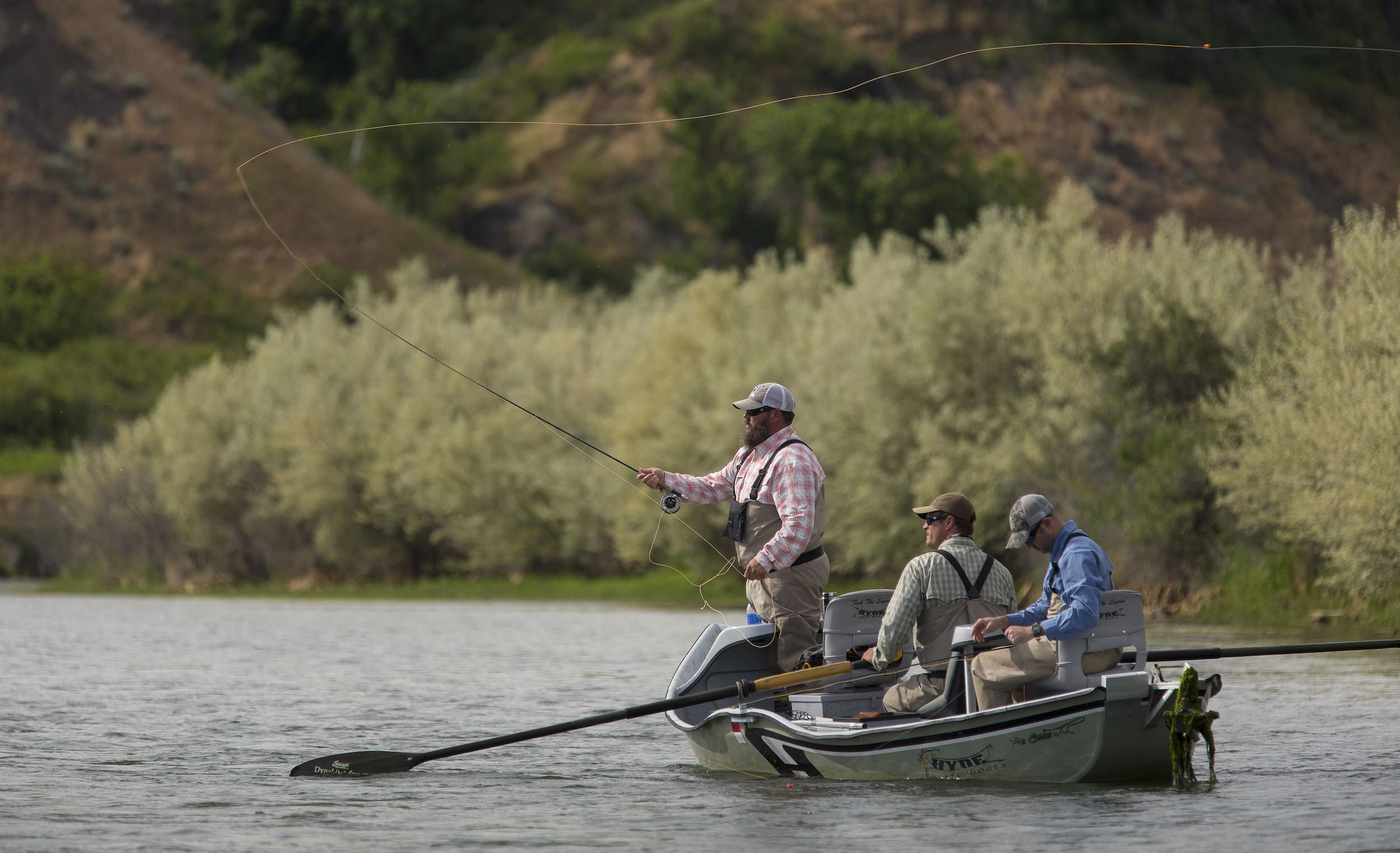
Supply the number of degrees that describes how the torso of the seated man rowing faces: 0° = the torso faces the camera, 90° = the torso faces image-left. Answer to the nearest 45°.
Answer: approximately 135°

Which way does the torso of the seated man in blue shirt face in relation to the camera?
to the viewer's left

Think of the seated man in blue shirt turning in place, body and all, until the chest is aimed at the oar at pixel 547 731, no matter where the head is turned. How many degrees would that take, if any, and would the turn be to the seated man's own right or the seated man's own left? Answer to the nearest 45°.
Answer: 0° — they already face it

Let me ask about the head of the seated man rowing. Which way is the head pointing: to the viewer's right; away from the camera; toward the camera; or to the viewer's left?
to the viewer's left

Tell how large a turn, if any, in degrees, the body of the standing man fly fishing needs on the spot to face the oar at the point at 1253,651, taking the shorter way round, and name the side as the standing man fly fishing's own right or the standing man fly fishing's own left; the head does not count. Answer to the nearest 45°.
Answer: approximately 180°

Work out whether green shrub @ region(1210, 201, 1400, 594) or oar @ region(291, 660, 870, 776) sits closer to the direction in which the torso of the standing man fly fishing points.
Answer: the oar

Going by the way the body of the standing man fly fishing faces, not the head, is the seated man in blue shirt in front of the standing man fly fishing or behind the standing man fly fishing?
behind

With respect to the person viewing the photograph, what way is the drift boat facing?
facing away from the viewer and to the left of the viewer

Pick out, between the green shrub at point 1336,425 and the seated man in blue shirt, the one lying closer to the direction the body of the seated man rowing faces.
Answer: the green shrub

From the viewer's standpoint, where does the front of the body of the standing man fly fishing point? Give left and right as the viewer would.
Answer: facing to the left of the viewer

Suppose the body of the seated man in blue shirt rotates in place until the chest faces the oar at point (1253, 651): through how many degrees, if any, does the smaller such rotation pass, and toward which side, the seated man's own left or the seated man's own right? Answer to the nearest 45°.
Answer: approximately 135° to the seated man's own right

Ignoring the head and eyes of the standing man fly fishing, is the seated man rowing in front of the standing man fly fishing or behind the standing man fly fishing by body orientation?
behind

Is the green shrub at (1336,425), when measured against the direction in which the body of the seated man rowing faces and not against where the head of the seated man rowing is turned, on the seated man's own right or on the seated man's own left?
on the seated man's own right

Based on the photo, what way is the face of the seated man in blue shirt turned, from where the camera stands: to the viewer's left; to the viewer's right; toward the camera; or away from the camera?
to the viewer's left
